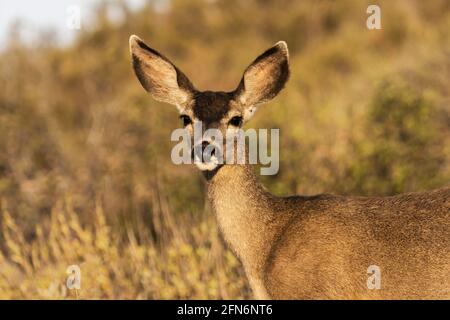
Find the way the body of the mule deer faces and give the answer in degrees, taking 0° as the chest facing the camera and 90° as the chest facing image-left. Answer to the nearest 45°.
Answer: approximately 90°
